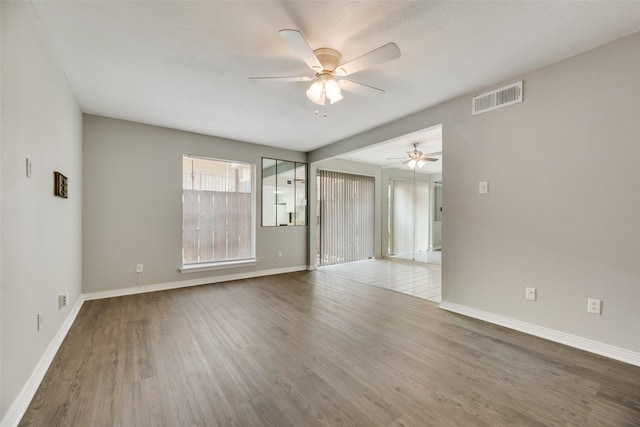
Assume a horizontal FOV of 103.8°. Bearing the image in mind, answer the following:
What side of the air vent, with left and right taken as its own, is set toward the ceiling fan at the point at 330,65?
front

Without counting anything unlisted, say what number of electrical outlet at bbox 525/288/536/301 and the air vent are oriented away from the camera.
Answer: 0

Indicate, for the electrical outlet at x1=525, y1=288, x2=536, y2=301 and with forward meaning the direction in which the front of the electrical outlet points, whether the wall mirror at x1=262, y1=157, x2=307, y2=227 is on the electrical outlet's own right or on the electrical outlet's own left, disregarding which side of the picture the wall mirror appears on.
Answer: on the electrical outlet's own right

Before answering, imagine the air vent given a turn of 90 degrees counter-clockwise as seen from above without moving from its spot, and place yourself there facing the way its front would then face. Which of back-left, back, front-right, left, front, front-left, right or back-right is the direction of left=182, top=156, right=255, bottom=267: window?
back-right

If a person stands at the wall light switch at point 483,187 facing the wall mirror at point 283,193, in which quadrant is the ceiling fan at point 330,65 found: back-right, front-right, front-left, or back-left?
front-left

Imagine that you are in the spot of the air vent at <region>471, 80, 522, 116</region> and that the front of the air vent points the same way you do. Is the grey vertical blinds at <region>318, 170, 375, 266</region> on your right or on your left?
on your right

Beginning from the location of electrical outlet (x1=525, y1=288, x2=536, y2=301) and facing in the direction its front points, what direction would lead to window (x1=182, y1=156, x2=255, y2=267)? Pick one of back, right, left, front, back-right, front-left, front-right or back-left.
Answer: right

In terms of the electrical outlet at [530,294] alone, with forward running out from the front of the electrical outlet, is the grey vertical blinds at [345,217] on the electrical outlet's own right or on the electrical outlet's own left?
on the electrical outlet's own right

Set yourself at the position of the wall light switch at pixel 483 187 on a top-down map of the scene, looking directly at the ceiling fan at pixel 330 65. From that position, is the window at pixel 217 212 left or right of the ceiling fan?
right
